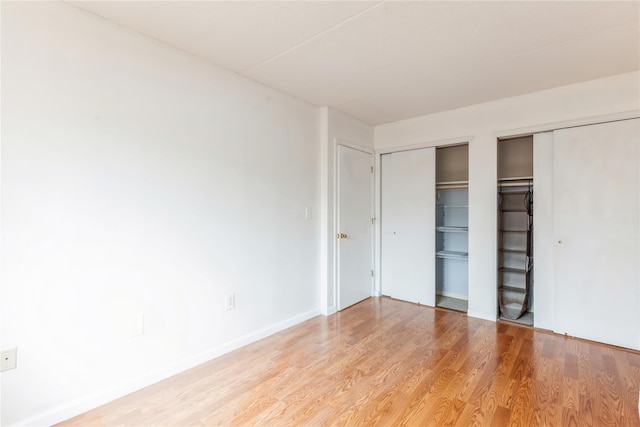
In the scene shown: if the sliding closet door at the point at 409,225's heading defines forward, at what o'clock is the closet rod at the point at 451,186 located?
The closet rod is roughly at 7 o'clock from the sliding closet door.

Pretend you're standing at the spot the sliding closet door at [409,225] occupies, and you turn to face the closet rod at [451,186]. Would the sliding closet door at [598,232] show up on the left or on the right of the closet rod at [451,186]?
right

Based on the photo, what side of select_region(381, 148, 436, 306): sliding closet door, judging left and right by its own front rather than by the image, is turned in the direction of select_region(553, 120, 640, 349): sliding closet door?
left

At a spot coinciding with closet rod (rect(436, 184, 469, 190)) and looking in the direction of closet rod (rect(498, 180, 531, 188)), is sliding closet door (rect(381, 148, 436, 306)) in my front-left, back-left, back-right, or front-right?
back-right

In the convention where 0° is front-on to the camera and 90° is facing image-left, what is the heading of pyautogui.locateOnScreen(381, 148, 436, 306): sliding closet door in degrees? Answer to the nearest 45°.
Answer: approximately 45°

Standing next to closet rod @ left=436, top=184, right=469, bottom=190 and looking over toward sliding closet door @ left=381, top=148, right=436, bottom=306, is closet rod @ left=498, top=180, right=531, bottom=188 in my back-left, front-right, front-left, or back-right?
back-left

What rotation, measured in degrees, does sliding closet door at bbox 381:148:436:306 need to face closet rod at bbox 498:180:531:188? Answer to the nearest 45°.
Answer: approximately 135° to its left
